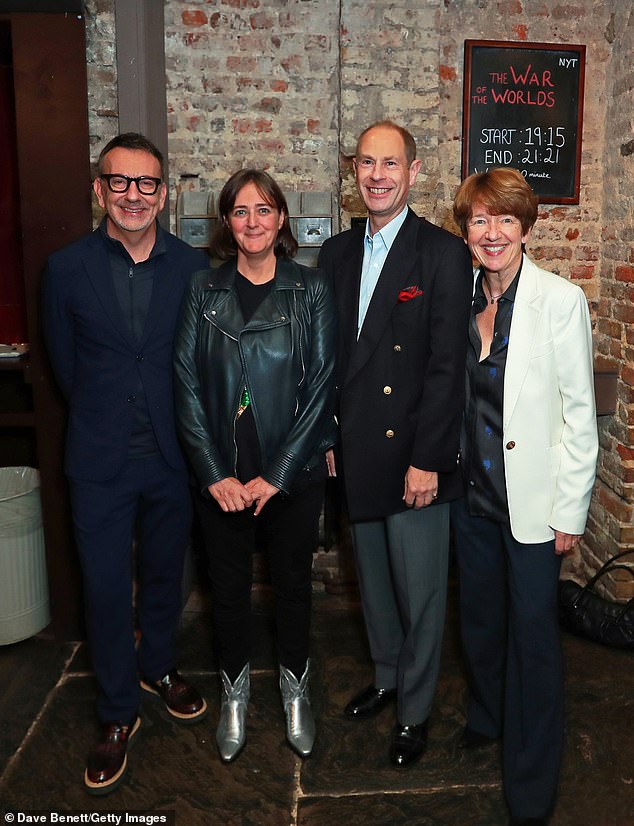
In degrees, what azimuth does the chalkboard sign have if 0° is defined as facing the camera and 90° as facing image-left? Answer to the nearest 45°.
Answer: approximately 0°

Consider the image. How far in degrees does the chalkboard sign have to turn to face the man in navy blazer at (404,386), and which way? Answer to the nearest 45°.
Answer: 0° — it already faces them

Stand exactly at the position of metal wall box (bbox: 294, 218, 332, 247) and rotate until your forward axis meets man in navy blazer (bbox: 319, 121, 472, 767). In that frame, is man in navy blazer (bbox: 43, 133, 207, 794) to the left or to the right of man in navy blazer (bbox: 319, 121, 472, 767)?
right

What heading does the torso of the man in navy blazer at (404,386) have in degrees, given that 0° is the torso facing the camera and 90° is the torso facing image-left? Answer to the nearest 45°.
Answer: approximately 45°

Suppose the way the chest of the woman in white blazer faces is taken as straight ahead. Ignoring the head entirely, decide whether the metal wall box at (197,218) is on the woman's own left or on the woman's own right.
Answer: on the woman's own right

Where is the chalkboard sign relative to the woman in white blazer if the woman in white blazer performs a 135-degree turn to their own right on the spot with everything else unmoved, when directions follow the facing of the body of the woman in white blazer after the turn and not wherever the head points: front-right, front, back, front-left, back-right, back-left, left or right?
front

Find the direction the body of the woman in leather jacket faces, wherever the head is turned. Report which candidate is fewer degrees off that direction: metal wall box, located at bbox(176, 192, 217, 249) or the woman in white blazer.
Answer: the woman in white blazer
